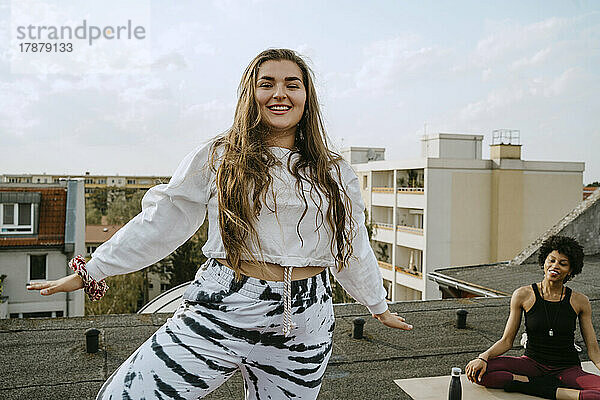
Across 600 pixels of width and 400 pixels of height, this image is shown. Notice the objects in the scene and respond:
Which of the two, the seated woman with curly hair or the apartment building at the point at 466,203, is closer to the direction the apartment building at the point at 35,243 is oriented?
the seated woman with curly hair

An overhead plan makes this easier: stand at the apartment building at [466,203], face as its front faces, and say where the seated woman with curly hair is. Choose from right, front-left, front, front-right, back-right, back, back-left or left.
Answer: front-left

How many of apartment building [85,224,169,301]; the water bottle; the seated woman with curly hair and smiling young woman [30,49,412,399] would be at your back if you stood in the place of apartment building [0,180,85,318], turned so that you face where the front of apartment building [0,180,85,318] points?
1

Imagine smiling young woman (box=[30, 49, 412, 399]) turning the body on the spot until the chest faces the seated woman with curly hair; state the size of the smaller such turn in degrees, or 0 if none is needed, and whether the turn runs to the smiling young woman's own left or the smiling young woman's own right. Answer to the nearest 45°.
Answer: approximately 135° to the smiling young woman's own left

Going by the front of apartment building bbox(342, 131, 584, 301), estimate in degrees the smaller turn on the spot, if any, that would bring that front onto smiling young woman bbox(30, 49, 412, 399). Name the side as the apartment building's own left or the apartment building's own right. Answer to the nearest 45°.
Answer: approximately 45° to the apartment building's own left

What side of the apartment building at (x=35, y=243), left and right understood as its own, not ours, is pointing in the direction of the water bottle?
front

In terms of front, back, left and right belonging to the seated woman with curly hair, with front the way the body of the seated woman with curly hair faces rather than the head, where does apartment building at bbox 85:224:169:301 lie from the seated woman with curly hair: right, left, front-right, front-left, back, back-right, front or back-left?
back-right

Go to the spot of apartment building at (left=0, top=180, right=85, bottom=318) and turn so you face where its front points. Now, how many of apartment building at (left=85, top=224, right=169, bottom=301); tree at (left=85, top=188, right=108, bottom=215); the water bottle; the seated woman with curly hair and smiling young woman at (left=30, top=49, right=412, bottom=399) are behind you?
2

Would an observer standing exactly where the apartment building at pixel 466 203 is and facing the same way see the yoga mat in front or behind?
in front

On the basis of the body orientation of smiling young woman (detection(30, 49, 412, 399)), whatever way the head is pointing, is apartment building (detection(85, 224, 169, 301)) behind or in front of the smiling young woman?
behind
